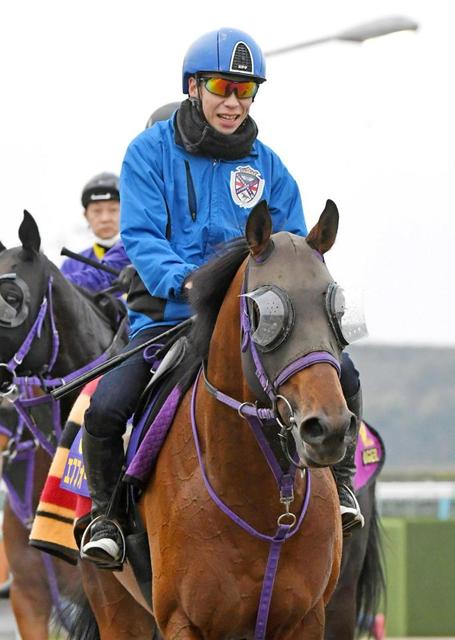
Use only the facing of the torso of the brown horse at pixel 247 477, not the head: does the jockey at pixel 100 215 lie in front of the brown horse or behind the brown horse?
behind

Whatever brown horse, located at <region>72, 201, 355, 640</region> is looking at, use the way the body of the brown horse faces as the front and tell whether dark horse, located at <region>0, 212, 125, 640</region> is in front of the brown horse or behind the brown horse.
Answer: behind

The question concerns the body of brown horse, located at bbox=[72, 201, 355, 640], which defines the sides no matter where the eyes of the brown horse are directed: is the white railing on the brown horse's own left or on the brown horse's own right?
on the brown horse's own left

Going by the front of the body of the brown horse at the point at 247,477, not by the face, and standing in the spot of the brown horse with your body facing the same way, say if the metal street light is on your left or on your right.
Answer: on your left

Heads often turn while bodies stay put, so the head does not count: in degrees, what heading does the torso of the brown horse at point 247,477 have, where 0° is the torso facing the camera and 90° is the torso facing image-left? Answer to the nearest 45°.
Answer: approximately 315°
